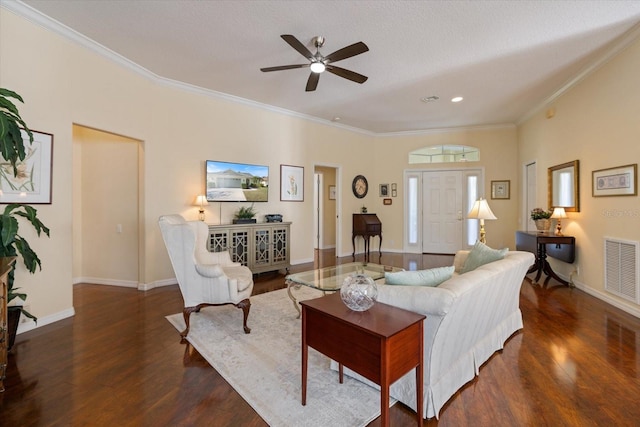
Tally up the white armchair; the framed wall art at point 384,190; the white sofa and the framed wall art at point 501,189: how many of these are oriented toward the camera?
2

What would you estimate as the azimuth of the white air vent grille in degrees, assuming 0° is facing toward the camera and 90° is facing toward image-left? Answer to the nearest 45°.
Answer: approximately 45°

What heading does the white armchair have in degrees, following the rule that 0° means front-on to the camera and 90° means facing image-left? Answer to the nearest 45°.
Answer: approximately 270°

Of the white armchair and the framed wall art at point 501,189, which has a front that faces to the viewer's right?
the white armchair

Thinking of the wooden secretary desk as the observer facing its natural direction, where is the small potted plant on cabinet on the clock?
The small potted plant on cabinet is roughly at 3 o'clock from the wooden secretary desk.

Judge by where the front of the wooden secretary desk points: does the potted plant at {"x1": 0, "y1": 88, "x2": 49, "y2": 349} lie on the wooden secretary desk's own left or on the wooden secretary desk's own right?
on the wooden secretary desk's own right

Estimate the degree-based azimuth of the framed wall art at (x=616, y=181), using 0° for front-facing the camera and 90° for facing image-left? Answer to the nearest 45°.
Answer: approximately 45°

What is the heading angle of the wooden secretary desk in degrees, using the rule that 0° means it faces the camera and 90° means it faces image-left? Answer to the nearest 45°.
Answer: approximately 315°

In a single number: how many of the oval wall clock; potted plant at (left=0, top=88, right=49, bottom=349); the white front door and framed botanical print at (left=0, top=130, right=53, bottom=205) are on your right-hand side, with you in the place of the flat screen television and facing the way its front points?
2
